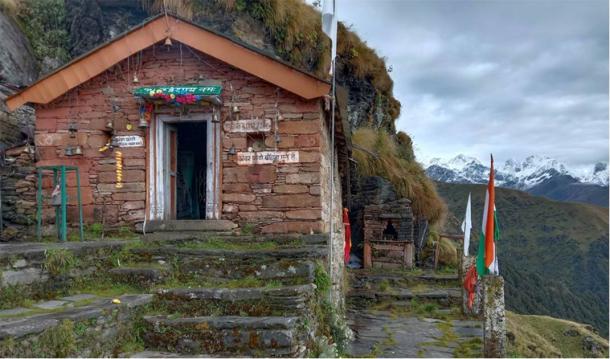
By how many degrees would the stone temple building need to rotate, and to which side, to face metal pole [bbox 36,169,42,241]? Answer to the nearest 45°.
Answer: approximately 90° to its right

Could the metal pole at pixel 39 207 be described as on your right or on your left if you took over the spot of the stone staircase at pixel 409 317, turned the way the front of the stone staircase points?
on your right

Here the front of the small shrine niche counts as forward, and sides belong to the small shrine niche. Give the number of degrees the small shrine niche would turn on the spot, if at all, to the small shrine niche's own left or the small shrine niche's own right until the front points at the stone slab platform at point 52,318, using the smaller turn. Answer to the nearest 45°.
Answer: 0° — it already faces it

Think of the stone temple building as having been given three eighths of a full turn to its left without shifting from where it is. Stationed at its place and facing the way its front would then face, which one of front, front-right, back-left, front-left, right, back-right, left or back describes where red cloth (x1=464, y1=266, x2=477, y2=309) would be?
front-right

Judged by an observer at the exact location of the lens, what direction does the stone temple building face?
facing the viewer

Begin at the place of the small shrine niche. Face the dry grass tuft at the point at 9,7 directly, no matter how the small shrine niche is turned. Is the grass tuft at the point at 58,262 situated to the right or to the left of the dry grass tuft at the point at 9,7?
left

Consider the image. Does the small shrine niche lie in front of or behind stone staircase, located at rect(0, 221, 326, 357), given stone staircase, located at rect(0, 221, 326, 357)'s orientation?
behind
